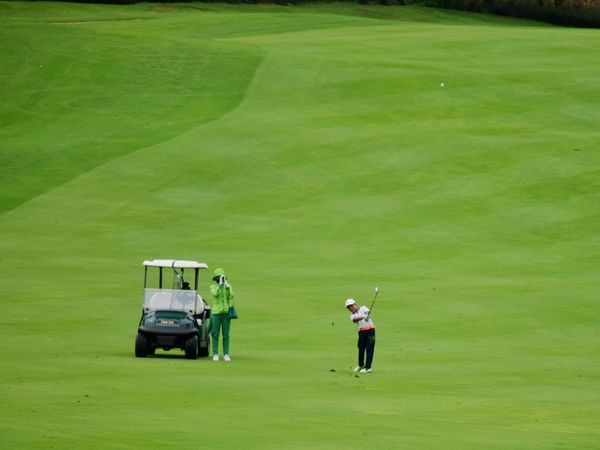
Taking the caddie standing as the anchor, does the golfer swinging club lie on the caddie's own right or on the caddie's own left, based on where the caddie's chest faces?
on the caddie's own left

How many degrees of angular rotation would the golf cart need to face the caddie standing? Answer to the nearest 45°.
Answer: approximately 90° to its left

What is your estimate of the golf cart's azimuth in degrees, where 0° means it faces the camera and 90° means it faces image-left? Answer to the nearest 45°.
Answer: approximately 0°

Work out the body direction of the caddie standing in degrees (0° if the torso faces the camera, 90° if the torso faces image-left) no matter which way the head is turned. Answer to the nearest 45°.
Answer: approximately 0°

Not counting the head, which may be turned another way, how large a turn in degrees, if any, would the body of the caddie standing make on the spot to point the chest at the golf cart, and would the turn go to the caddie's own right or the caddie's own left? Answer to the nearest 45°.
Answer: approximately 90° to the caddie's own right

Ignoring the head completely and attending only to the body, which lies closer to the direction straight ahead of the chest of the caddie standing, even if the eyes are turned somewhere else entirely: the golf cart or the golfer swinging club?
the golfer swinging club

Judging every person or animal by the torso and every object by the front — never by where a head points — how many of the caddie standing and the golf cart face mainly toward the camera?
2

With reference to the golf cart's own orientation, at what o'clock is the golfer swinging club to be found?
The golfer swinging club is roughly at 10 o'clock from the golf cart.
